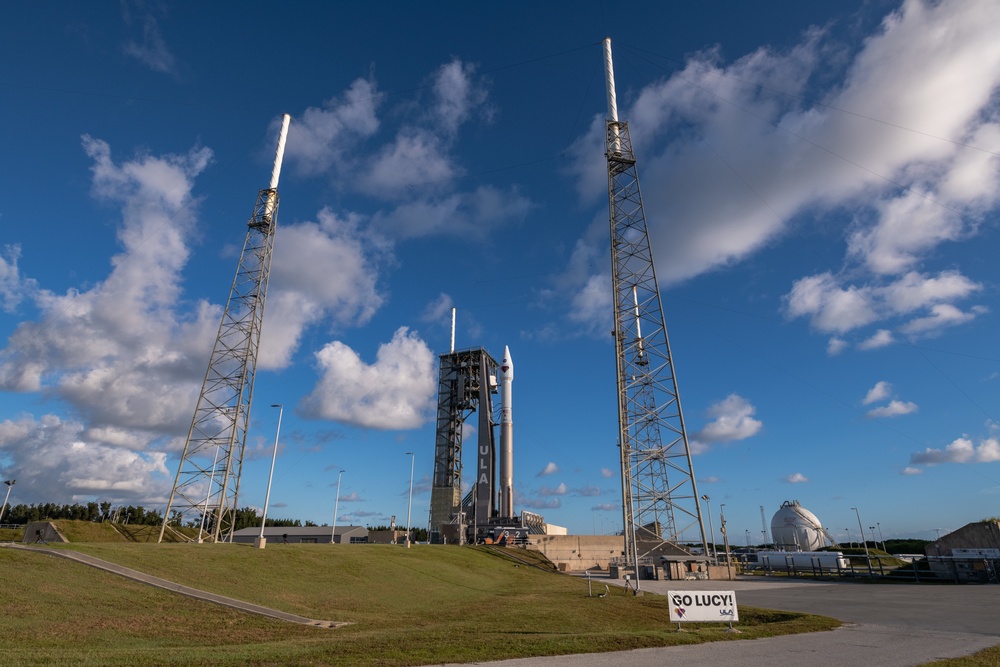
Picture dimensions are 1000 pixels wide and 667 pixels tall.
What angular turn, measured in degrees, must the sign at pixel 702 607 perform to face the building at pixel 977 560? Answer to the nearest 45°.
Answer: approximately 135° to its left

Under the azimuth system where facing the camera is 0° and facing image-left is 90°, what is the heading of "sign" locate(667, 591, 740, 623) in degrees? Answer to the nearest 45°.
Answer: approximately 0°
